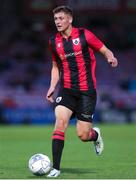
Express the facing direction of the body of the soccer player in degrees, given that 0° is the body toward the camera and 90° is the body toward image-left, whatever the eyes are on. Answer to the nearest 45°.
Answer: approximately 45°

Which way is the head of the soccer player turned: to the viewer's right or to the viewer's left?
to the viewer's left
